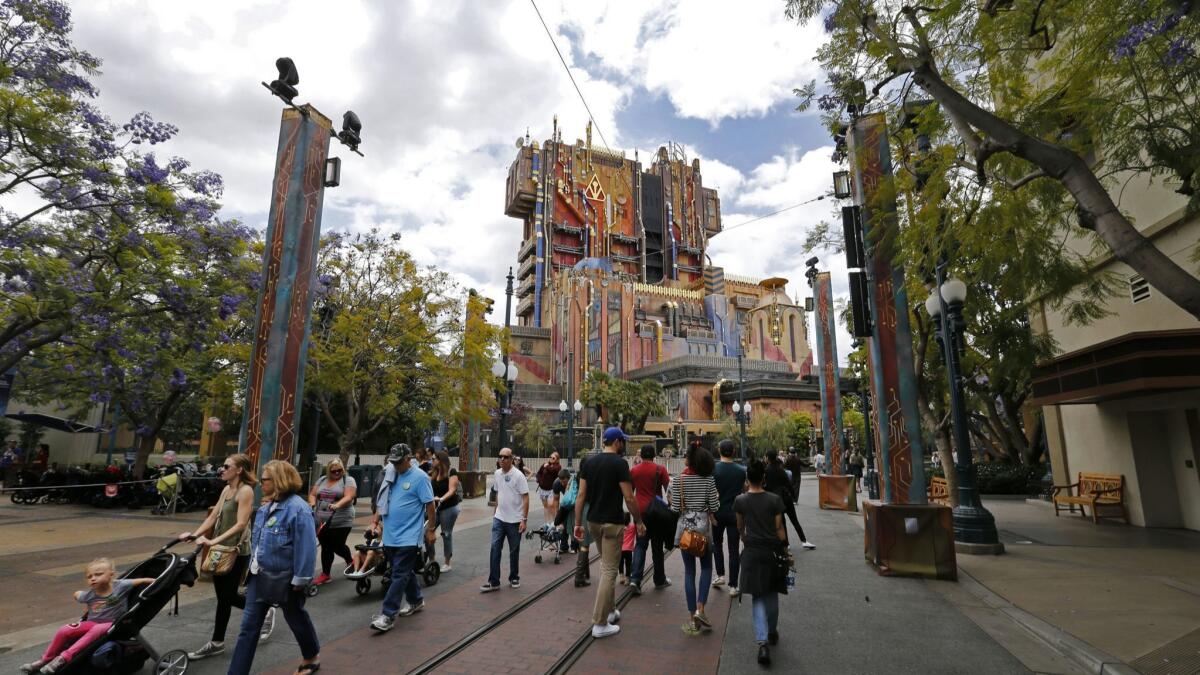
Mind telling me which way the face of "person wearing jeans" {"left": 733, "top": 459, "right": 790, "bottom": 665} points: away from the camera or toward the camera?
away from the camera

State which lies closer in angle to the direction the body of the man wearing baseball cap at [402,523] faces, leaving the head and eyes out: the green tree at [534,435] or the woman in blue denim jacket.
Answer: the woman in blue denim jacket

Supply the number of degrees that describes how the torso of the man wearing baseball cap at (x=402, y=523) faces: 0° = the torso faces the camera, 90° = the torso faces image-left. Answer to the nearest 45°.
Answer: approximately 45°

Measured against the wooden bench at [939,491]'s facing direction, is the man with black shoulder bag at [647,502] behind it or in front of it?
in front

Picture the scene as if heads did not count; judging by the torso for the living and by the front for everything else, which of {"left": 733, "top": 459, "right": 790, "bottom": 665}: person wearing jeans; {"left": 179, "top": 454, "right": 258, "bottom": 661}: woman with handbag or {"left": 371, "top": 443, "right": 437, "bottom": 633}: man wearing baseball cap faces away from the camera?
the person wearing jeans

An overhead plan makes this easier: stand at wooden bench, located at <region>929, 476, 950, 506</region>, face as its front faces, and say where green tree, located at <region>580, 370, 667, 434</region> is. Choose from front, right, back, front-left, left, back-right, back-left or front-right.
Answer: right

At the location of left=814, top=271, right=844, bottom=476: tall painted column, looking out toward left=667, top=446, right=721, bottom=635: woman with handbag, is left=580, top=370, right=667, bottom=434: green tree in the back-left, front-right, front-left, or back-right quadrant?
back-right

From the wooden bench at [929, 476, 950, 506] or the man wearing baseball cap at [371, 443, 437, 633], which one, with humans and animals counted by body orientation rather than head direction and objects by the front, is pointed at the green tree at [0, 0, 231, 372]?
the wooden bench

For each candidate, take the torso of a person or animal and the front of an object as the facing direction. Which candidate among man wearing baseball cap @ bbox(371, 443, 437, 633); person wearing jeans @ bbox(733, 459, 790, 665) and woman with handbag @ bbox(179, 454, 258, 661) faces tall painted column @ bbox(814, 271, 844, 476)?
the person wearing jeans

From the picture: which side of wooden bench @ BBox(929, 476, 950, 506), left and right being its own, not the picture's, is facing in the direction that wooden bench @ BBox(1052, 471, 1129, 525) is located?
left

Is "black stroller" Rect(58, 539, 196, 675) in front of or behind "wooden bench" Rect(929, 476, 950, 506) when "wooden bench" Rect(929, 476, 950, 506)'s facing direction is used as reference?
in front

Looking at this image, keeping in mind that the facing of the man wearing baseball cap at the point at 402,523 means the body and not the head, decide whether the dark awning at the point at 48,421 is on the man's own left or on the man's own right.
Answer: on the man's own right

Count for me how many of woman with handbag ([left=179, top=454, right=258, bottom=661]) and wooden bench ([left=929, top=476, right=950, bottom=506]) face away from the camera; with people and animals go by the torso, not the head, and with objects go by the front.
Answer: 0
